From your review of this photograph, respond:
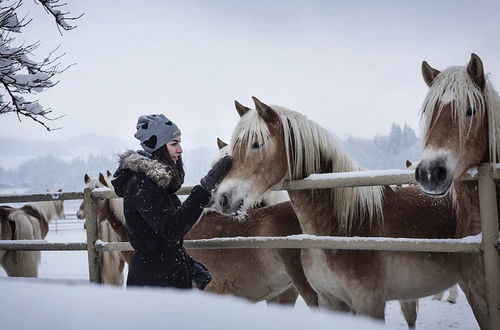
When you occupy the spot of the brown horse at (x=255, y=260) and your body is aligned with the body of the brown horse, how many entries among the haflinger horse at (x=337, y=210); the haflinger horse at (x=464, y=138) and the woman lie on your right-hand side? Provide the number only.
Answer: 0

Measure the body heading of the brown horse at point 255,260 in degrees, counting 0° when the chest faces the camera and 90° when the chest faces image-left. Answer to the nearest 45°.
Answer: approximately 90°

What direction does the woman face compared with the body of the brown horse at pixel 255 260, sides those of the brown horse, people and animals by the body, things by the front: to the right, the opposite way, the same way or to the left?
the opposite way

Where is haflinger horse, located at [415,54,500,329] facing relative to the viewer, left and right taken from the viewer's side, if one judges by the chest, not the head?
facing the viewer and to the left of the viewer

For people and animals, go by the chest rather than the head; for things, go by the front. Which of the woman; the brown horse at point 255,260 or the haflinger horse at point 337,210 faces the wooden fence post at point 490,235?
the woman

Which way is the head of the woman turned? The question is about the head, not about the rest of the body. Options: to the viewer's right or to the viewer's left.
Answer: to the viewer's right

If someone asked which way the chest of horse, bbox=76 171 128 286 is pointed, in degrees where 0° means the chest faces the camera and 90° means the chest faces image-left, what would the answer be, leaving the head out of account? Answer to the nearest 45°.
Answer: approximately 45°

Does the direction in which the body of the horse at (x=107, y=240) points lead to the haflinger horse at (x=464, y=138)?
no

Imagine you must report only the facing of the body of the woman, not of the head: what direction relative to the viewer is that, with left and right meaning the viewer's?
facing to the right of the viewer

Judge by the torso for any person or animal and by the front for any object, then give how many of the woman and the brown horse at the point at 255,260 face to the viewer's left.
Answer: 1

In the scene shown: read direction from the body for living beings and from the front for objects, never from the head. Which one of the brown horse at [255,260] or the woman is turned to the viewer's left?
the brown horse

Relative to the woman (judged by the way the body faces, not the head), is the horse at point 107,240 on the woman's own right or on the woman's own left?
on the woman's own left

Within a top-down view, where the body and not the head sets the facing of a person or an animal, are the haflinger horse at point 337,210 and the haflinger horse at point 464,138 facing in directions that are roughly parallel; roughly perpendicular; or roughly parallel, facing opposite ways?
roughly parallel
